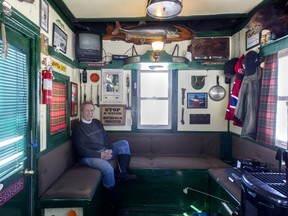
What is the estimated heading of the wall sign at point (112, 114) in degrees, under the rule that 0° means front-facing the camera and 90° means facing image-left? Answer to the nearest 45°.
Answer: approximately 0°

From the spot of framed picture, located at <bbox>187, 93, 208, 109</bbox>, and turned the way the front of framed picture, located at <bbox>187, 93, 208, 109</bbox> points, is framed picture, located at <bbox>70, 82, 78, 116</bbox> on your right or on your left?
on your right

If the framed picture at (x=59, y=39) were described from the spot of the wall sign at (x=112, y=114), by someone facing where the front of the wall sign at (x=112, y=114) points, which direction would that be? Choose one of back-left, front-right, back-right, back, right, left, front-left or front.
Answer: front-right

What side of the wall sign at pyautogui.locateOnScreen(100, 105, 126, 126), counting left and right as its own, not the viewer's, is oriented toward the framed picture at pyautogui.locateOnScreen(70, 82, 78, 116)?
right

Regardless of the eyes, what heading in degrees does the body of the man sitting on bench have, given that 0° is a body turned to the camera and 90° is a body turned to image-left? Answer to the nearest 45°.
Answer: approximately 315°

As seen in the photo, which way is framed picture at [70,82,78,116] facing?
to the viewer's right

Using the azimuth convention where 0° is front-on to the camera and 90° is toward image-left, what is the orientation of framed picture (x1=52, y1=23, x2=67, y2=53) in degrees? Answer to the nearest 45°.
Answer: approximately 315°

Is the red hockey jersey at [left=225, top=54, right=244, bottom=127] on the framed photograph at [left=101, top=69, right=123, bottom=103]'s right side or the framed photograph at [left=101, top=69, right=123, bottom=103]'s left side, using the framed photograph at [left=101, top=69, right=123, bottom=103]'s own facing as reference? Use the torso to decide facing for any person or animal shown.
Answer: on its left

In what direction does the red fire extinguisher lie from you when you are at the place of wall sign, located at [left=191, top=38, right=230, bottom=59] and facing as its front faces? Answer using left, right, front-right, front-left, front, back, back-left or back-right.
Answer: front-right
